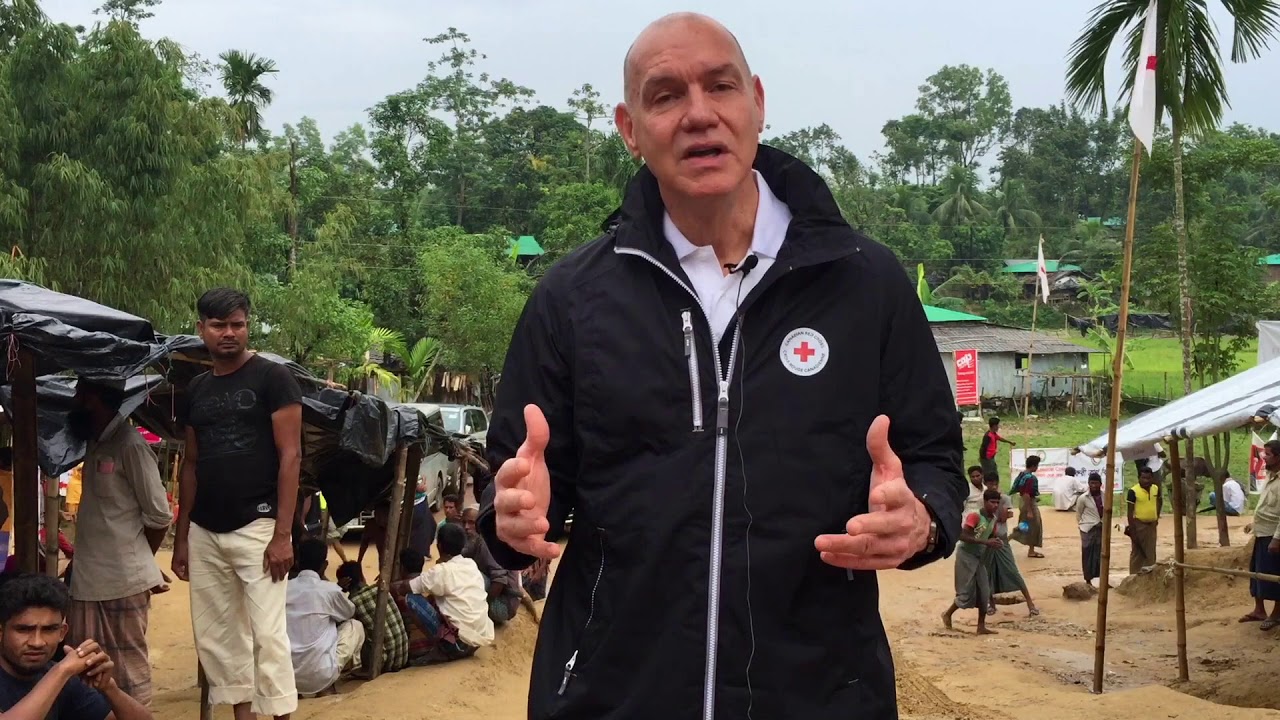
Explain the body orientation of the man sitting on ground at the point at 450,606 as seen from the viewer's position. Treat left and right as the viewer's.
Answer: facing away from the viewer and to the left of the viewer

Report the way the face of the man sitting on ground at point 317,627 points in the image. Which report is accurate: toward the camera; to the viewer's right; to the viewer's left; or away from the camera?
away from the camera

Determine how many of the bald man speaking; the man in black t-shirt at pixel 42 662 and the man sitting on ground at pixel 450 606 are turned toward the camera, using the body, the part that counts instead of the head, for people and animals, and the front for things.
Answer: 2

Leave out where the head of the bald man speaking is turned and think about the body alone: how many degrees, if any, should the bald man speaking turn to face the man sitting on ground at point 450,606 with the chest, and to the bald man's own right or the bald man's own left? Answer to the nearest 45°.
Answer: approximately 180°

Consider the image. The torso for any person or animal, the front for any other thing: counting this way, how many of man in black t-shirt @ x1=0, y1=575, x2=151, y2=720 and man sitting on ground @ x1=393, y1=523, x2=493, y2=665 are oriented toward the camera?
1

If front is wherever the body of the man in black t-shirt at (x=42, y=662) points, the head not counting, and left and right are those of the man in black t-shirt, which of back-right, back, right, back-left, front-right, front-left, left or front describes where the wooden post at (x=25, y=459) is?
back

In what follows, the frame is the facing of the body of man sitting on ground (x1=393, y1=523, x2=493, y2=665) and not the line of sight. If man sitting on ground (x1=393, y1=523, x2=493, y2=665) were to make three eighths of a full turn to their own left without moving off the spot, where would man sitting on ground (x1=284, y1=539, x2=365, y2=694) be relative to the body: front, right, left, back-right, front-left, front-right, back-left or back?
front-right

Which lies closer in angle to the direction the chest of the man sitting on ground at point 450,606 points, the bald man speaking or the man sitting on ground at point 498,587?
the man sitting on ground

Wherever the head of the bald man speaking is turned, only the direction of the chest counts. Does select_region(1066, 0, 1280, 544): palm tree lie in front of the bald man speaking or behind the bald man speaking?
behind

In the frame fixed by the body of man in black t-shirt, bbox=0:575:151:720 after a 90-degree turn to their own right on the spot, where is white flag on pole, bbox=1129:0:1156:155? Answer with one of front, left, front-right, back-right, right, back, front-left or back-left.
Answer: back

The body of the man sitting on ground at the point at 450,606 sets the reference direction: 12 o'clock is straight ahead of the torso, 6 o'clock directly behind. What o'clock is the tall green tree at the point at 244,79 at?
The tall green tree is roughly at 1 o'clock from the man sitting on ground.

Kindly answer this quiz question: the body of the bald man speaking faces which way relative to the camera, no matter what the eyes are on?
toward the camera
